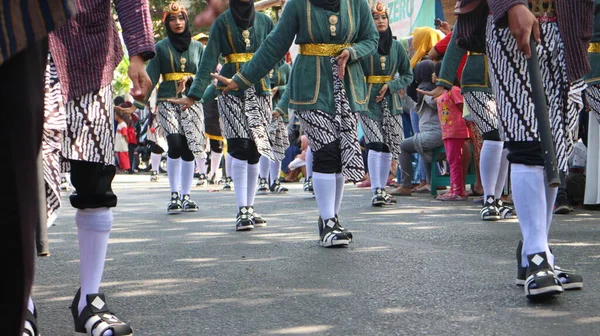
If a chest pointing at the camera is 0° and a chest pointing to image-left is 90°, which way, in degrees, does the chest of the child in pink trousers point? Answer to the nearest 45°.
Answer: approximately 45°

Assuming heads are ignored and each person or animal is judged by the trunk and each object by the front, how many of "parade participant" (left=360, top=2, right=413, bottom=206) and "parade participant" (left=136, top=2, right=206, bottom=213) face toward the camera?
2

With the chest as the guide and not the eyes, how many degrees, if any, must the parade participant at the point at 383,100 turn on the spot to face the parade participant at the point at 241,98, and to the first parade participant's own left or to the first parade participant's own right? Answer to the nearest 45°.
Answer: approximately 45° to the first parade participant's own right

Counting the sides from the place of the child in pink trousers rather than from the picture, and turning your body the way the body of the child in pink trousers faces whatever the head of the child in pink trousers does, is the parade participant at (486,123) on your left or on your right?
on your left
